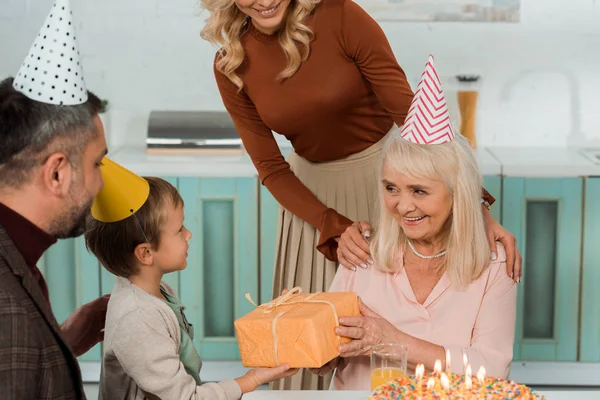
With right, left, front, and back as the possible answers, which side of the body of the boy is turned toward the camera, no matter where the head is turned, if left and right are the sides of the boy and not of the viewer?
right

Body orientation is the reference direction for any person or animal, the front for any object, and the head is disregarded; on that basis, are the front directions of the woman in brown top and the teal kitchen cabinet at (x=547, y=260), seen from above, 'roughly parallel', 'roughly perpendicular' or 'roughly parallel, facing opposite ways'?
roughly parallel

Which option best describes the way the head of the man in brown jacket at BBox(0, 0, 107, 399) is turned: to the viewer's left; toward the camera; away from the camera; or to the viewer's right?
to the viewer's right

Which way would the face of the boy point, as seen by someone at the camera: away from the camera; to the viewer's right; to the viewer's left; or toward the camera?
to the viewer's right

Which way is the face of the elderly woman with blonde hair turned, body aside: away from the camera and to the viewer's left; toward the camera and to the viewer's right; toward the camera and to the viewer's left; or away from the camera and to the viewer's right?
toward the camera and to the viewer's left

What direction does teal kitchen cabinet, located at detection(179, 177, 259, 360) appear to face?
toward the camera

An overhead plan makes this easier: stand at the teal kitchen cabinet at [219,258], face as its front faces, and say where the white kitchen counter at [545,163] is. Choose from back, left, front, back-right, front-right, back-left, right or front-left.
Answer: left

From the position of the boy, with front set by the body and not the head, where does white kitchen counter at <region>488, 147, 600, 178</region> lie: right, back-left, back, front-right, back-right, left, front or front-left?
front-left

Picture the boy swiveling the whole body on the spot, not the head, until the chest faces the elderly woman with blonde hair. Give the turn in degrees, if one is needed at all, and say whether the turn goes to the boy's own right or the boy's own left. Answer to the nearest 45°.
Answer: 0° — they already face them

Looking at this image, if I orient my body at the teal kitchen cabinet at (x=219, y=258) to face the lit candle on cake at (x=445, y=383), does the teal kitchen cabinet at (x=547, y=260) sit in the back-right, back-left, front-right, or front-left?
front-left

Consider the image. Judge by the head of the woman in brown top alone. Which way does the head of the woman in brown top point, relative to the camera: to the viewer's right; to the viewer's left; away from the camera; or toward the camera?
toward the camera

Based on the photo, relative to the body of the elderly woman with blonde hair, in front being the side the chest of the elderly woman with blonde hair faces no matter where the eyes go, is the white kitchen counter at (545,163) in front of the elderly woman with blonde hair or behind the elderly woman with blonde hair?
behind

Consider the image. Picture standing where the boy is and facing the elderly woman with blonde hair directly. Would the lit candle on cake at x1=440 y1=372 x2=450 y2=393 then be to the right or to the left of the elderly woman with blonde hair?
right

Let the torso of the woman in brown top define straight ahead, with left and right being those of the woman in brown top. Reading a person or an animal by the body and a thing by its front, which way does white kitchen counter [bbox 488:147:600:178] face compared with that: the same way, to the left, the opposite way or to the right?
the same way

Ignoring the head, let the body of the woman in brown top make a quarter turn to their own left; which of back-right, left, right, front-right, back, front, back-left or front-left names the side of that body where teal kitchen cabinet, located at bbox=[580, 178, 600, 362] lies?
front-left

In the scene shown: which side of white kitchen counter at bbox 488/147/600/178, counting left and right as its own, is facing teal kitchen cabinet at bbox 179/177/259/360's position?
right

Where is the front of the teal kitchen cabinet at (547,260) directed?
toward the camera
